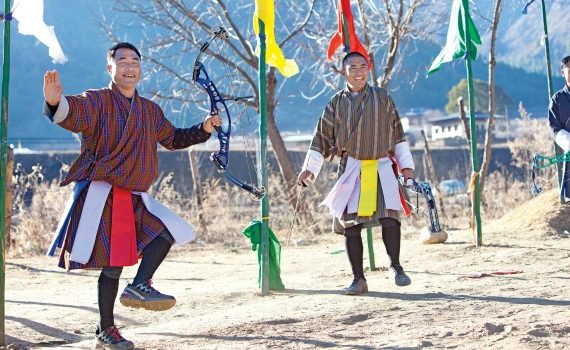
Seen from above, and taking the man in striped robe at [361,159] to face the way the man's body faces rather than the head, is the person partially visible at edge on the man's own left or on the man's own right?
on the man's own left

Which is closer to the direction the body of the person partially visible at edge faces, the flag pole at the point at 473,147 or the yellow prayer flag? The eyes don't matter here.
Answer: the yellow prayer flag

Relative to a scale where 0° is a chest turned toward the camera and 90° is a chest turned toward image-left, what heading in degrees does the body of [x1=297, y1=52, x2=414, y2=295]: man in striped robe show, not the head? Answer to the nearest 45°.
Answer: approximately 0°

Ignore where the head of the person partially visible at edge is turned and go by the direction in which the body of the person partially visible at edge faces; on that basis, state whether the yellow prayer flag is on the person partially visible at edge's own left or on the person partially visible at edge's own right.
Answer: on the person partially visible at edge's own right

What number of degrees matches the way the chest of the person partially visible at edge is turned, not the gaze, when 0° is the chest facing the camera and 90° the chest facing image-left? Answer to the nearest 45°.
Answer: approximately 0°

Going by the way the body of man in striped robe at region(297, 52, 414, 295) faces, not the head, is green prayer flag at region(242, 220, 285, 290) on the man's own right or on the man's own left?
on the man's own right

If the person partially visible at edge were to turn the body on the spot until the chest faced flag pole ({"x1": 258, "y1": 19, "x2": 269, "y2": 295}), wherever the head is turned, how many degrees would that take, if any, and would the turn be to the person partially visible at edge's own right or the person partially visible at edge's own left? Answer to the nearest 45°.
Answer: approximately 45° to the person partially visible at edge's own right
